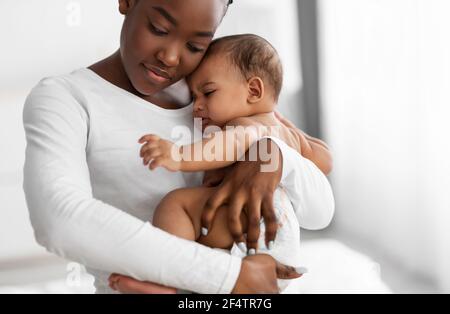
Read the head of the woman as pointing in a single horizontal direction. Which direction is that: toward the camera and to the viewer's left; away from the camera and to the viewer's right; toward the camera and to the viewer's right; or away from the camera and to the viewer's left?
toward the camera and to the viewer's right

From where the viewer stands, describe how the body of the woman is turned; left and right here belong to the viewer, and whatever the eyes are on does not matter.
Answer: facing the viewer and to the right of the viewer

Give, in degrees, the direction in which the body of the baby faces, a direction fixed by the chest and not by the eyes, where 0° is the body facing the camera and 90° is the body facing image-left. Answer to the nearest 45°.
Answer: approximately 90°
